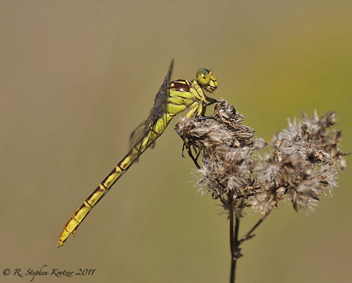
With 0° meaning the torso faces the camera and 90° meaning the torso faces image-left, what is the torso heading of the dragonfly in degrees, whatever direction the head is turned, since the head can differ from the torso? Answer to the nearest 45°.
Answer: approximately 270°
